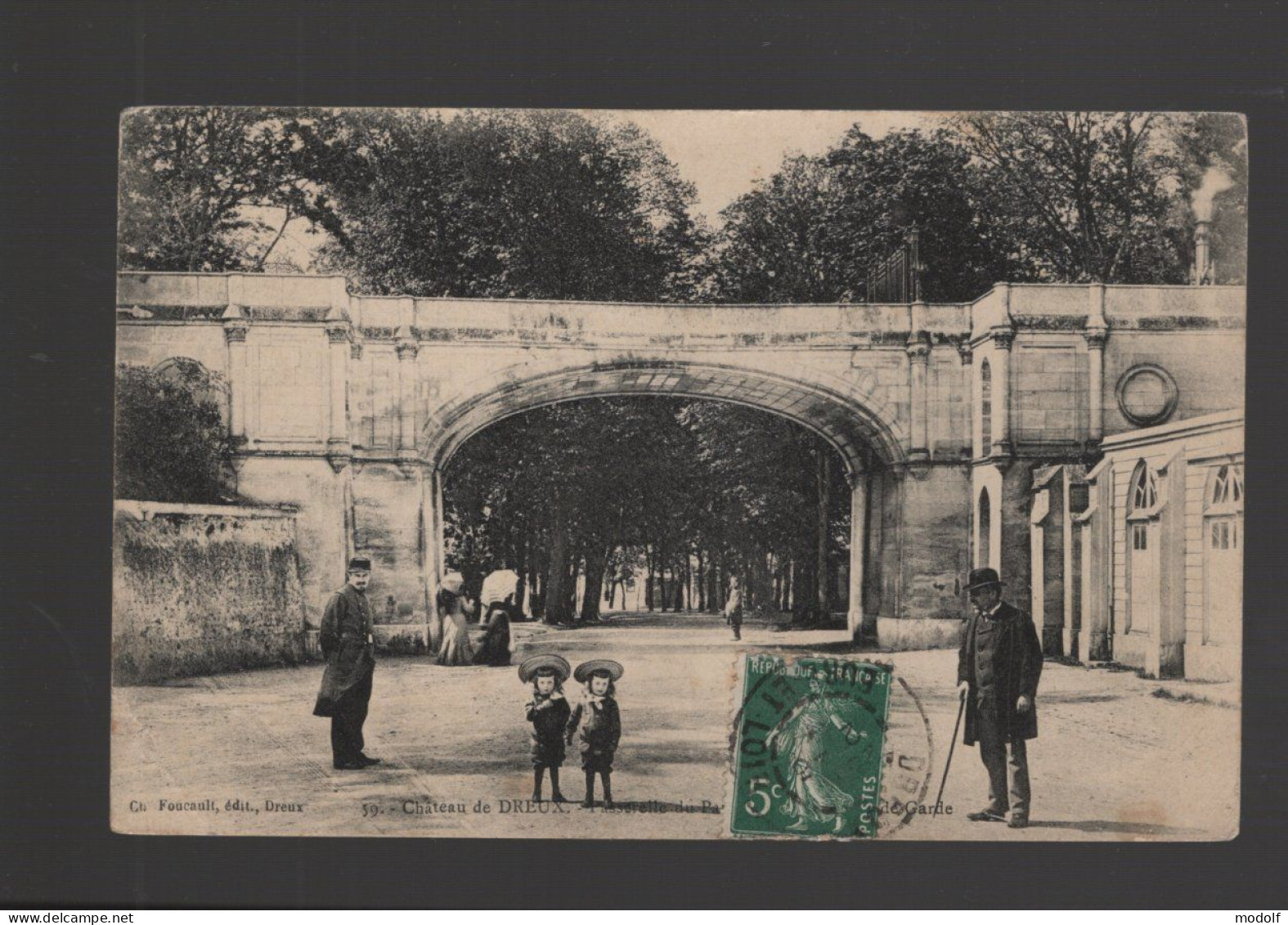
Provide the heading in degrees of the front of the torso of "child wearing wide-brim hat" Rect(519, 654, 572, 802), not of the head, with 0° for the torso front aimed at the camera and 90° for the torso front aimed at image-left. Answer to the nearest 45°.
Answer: approximately 0°

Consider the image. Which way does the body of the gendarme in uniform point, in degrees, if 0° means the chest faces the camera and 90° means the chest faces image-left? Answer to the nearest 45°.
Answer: approximately 315°

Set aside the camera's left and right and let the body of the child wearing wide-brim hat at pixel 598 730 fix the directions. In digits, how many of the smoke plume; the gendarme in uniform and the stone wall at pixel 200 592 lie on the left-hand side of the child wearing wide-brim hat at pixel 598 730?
1
